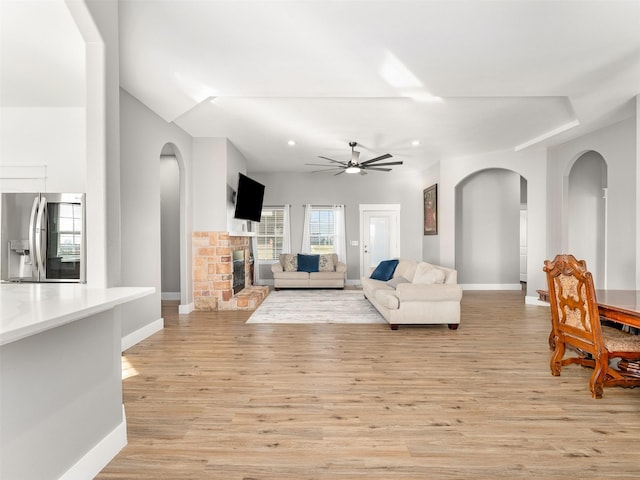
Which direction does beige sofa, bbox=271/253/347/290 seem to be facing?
toward the camera

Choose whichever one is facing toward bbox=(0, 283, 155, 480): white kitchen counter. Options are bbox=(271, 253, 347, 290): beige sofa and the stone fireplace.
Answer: the beige sofa

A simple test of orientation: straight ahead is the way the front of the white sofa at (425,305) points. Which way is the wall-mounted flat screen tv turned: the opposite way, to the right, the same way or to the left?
the opposite way

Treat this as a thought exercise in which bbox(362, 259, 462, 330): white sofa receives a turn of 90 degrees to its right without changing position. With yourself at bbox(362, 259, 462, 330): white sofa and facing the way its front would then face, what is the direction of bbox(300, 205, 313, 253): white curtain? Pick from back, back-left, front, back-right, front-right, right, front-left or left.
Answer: front-left

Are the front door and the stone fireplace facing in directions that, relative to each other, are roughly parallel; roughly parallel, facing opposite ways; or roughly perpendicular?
roughly perpendicular

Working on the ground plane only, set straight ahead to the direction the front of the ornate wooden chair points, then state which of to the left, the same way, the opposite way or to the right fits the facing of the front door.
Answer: to the right

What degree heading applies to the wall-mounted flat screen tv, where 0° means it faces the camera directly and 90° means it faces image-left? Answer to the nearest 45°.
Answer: approximately 315°

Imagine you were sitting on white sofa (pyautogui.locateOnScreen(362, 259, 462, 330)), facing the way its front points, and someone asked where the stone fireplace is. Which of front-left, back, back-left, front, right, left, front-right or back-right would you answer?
front

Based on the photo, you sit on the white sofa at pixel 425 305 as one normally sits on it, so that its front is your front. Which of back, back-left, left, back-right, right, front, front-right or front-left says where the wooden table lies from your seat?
back-left

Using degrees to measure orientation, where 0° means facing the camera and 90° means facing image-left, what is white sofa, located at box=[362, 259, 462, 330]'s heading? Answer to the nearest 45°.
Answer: approximately 90°

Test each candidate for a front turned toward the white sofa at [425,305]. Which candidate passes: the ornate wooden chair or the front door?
the front door

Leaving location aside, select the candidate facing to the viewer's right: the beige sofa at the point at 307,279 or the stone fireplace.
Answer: the stone fireplace

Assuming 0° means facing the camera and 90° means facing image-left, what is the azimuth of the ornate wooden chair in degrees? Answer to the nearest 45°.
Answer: approximately 225°

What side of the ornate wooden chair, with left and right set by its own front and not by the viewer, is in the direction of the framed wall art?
left

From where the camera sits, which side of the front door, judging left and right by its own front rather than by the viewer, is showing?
front

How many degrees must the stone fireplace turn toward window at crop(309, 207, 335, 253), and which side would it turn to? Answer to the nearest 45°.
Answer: approximately 45° to its left

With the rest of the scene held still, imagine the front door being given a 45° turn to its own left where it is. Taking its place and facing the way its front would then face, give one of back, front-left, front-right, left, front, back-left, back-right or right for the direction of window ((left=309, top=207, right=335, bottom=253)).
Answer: back-right

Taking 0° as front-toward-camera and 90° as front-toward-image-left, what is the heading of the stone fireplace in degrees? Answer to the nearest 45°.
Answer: approximately 270°
